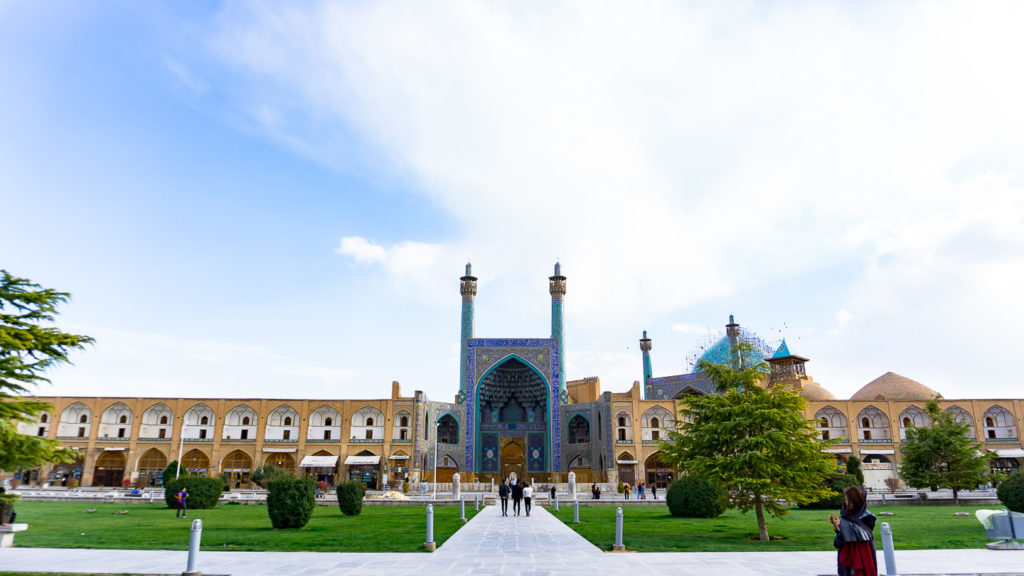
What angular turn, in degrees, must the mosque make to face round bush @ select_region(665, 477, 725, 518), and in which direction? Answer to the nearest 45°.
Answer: approximately 45° to its left

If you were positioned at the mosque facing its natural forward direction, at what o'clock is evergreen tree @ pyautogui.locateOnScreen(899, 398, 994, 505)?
The evergreen tree is roughly at 10 o'clock from the mosque.

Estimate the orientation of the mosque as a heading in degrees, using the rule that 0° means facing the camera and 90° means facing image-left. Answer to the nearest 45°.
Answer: approximately 0°

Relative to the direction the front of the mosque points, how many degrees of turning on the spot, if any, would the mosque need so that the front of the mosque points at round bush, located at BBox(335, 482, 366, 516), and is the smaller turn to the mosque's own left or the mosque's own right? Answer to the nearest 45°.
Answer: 0° — it already faces it

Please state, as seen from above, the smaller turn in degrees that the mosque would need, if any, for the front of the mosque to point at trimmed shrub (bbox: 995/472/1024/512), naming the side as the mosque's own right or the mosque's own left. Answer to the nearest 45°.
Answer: approximately 45° to the mosque's own left

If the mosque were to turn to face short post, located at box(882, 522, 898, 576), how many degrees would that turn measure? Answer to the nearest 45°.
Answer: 0° — it already faces it

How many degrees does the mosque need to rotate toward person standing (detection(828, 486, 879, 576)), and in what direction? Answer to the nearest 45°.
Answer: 0° — it already faces them
